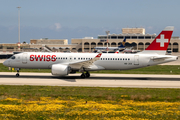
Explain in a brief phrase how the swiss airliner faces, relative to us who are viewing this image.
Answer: facing to the left of the viewer
